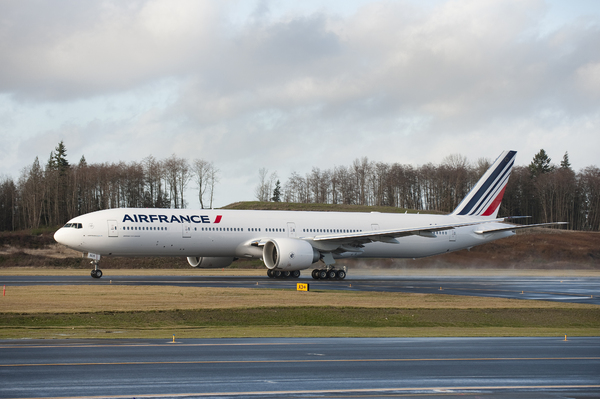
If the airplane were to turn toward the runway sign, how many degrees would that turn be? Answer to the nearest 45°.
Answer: approximately 45° to its left

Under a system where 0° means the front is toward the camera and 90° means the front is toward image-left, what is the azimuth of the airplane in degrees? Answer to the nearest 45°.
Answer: approximately 45°
